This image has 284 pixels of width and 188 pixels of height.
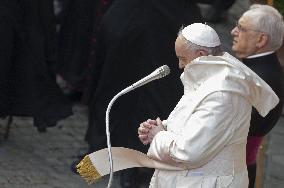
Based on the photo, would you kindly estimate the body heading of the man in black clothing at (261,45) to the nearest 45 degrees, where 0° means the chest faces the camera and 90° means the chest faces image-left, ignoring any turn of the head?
approximately 90°

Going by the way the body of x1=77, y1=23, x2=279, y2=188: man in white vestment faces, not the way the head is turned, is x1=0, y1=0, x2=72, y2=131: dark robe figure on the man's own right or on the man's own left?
on the man's own right

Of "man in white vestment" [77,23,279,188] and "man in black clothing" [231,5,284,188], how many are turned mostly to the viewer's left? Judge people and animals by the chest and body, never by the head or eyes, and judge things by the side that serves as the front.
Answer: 2

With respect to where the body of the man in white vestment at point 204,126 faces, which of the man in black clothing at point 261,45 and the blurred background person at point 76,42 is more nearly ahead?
the blurred background person

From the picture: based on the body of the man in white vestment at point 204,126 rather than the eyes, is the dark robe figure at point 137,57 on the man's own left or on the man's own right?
on the man's own right

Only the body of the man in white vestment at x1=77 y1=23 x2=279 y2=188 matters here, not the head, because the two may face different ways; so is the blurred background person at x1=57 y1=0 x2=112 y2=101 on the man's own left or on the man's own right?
on the man's own right

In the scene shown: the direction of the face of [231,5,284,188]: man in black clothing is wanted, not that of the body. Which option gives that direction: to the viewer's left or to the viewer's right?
to the viewer's left

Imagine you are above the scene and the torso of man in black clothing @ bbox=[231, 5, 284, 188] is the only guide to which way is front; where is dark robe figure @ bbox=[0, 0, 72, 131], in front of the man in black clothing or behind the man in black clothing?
in front

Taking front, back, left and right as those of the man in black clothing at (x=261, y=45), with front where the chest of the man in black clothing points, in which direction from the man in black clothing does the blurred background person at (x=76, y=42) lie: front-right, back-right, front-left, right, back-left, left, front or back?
front-right

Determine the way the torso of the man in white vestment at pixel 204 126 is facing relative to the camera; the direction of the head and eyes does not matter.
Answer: to the viewer's left
